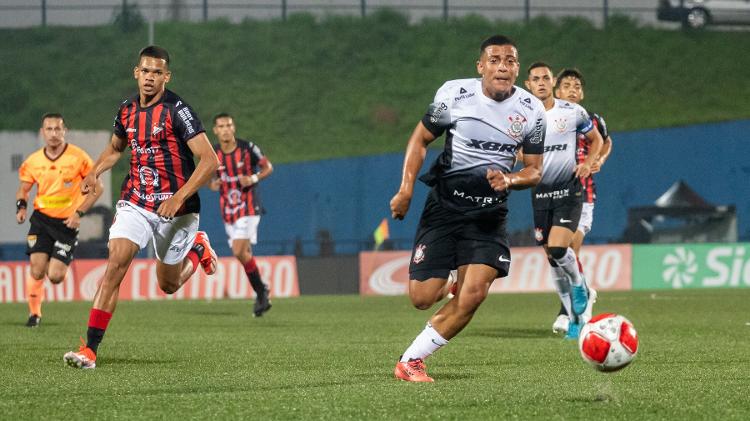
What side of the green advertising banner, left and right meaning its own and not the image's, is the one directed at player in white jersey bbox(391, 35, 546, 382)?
front

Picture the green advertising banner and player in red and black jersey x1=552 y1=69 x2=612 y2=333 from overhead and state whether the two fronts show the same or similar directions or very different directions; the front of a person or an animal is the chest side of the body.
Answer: same or similar directions

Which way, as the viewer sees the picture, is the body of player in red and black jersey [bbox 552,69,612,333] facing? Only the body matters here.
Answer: toward the camera

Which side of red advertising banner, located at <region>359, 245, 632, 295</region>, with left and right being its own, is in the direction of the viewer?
front

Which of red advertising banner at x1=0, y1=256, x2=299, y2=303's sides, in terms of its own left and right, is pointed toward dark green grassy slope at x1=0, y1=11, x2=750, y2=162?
back

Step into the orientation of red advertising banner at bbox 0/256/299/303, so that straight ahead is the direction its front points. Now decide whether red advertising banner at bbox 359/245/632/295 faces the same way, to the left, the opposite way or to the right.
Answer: the same way

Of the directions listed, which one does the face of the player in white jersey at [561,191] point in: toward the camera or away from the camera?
toward the camera

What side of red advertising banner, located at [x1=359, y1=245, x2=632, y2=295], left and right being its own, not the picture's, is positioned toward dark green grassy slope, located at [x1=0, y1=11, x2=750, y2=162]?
back

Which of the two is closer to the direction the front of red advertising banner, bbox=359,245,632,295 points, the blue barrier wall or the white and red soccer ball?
the white and red soccer ball

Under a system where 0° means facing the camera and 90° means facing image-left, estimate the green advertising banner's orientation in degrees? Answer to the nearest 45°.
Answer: approximately 0°

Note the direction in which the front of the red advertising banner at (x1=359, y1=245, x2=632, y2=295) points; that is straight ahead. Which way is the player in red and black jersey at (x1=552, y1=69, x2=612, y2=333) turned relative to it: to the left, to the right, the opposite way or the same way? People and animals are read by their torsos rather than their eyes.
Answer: the same way

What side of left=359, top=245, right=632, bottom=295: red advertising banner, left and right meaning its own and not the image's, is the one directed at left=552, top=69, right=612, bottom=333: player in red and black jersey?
front

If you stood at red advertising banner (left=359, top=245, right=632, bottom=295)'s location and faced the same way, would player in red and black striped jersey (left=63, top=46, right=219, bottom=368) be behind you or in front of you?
in front
